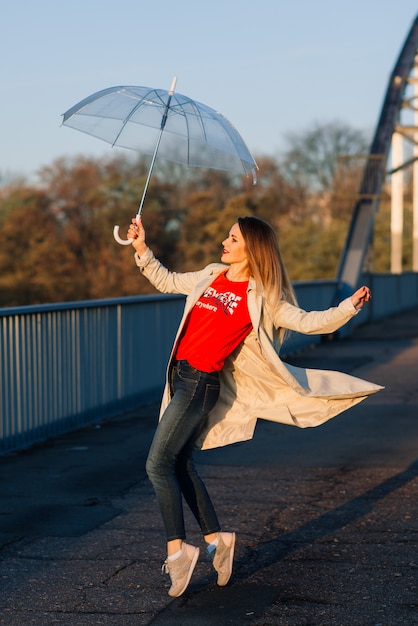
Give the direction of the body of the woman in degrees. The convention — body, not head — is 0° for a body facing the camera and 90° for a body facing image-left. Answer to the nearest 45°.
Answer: approximately 45°

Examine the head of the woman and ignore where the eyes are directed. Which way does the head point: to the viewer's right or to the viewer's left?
to the viewer's left

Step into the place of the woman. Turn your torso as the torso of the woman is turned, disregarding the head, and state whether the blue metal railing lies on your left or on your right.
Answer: on your right
